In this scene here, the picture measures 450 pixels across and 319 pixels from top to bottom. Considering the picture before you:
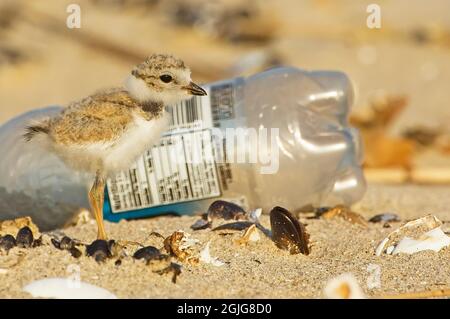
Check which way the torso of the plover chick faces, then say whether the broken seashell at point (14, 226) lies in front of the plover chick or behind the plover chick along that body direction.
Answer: behind

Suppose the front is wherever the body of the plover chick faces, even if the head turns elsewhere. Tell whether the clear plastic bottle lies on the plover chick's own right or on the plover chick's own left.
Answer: on the plover chick's own left

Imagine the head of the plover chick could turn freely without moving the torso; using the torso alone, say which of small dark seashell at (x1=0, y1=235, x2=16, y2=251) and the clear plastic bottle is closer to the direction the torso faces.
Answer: the clear plastic bottle

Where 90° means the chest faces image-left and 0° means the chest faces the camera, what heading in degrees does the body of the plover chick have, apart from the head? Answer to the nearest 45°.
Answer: approximately 270°

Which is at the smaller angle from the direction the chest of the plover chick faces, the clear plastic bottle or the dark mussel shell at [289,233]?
the dark mussel shell
